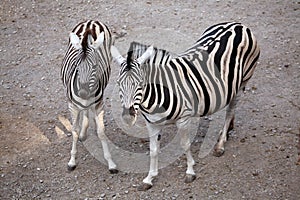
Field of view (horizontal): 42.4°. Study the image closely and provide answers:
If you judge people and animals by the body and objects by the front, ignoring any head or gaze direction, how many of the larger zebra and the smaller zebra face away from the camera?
0

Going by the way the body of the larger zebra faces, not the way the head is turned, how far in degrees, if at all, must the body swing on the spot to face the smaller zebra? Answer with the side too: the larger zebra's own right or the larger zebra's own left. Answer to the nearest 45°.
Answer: approximately 45° to the larger zebra's own right

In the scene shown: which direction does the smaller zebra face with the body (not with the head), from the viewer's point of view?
toward the camera

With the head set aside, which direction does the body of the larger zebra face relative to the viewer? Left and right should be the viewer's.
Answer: facing the viewer and to the left of the viewer

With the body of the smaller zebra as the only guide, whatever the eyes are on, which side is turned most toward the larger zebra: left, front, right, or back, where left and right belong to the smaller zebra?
left
